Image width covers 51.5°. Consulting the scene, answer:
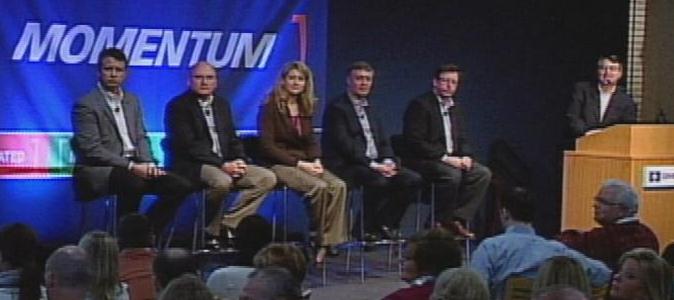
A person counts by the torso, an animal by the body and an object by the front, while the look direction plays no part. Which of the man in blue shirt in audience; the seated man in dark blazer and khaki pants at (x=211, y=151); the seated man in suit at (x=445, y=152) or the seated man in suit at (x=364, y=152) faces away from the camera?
the man in blue shirt in audience

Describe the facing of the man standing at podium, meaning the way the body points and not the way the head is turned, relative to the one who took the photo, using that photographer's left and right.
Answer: facing the viewer

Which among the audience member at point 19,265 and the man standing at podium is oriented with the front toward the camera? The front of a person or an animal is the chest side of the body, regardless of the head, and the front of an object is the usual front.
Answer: the man standing at podium

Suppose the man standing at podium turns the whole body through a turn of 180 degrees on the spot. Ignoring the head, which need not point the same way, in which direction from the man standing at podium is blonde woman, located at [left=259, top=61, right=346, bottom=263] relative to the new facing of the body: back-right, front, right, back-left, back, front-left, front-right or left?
back-left

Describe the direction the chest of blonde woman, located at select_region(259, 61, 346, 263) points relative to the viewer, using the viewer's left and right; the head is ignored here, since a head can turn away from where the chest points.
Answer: facing the viewer and to the right of the viewer

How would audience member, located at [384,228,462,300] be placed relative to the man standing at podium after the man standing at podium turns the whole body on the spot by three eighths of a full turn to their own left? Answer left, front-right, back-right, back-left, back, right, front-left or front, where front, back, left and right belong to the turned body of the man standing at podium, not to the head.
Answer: back-right

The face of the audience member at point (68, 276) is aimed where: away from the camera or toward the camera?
away from the camera

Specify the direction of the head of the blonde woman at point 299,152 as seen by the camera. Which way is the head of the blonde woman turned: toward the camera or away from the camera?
toward the camera

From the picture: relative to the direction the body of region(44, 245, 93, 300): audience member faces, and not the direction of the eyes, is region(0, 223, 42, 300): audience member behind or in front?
in front

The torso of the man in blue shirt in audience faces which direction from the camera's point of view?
away from the camera

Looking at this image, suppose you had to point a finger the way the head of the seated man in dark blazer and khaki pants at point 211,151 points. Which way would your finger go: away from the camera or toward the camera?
toward the camera
